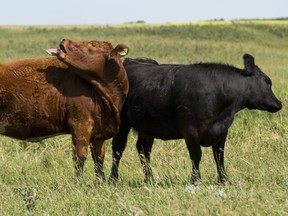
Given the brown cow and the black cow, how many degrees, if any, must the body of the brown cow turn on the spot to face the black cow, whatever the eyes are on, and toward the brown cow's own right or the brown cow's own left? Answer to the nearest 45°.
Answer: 0° — it already faces it

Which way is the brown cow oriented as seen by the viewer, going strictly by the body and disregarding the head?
to the viewer's right

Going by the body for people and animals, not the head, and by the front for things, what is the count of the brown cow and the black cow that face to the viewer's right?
2

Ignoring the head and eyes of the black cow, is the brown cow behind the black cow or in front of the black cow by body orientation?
behind

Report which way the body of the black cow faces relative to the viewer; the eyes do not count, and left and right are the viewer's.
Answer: facing to the right of the viewer
